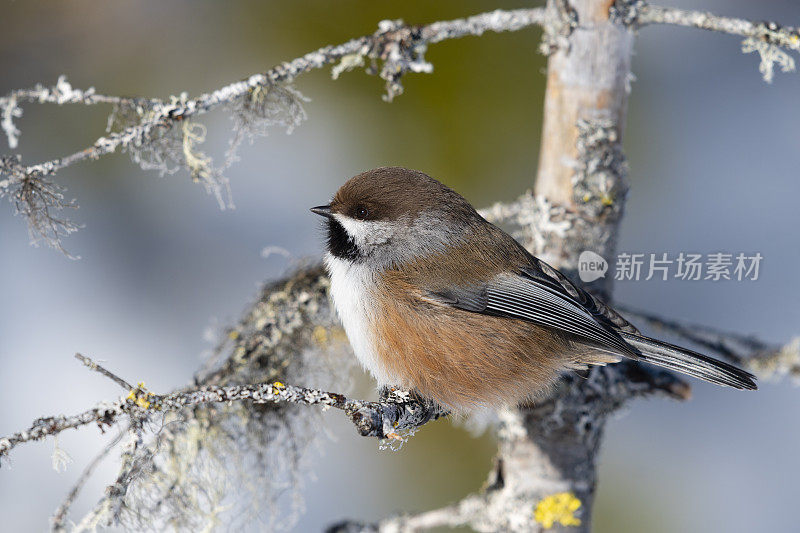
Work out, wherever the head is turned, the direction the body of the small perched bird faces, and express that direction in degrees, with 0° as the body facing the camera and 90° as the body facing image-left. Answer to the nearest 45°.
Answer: approximately 90°

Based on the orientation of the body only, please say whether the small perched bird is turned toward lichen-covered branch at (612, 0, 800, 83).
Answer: no
